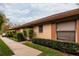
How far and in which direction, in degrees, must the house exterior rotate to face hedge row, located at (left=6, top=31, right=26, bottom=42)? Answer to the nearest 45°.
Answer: approximately 45° to its right

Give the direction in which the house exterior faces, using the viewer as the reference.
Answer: facing the viewer and to the left of the viewer

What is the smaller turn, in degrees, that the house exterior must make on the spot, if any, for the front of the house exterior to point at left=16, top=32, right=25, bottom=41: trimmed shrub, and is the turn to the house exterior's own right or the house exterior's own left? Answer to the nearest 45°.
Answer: approximately 45° to the house exterior's own right
